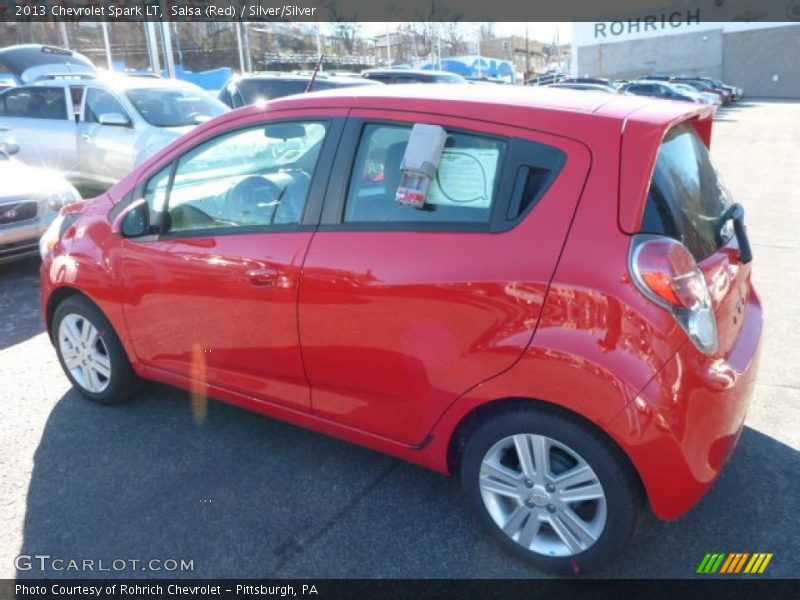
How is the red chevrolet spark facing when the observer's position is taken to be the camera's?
facing away from the viewer and to the left of the viewer

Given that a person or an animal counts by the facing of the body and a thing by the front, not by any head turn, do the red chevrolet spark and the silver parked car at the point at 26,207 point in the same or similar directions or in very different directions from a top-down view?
very different directions

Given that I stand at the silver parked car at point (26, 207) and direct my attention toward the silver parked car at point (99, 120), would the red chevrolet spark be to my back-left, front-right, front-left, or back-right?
back-right

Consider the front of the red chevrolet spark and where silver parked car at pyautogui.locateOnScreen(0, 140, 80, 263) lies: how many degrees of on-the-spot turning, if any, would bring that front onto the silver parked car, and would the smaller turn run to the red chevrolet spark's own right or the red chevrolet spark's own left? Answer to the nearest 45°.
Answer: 0° — it already faces it

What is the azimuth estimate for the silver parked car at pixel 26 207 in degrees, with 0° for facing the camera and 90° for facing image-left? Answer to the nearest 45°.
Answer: approximately 315°

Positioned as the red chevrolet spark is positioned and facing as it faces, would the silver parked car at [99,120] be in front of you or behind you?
in front

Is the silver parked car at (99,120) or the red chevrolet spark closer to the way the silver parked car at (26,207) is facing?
the red chevrolet spark

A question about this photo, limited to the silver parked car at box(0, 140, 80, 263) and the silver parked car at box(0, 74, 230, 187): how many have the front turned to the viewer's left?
0

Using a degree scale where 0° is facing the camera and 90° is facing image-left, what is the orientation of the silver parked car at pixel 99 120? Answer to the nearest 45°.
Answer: approximately 315°

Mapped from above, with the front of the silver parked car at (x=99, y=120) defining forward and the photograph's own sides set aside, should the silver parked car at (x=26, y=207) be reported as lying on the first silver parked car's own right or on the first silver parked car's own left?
on the first silver parked car's own right

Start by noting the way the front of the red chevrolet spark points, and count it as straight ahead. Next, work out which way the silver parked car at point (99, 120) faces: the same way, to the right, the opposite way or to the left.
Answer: the opposite way
